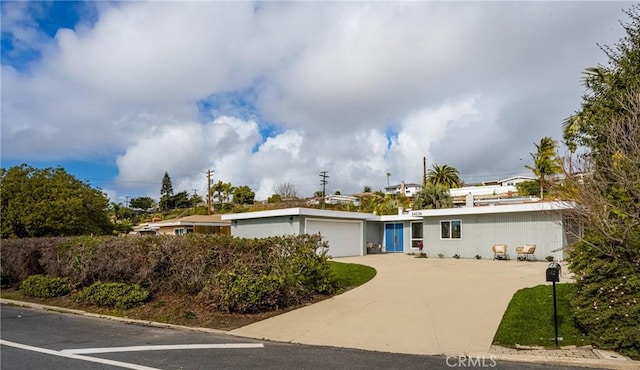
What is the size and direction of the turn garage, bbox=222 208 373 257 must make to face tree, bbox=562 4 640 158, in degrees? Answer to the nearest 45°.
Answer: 0° — it already faces it

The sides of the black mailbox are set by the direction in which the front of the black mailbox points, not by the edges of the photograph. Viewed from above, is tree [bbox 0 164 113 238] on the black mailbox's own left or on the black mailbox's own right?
on the black mailbox's own right

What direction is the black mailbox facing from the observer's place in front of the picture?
facing the viewer

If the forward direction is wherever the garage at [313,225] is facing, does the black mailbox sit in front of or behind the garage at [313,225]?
in front

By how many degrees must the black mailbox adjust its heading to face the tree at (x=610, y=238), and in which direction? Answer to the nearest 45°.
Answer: approximately 135° to its left

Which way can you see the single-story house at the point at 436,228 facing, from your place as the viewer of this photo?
facing the viewer and to the left of the viewer

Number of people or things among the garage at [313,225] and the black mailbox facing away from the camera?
0

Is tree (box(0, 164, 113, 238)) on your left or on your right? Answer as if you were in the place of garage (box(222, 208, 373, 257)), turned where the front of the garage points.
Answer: on your right

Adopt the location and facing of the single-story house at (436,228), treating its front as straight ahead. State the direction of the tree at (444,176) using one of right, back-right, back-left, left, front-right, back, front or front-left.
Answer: back-right

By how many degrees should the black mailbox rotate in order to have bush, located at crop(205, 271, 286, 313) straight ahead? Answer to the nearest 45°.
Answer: approximately 90° to its right

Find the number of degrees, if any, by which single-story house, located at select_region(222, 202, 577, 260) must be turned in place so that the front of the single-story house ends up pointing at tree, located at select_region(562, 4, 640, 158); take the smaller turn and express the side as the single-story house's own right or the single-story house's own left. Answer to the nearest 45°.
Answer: approximately 45° to the single-story house's own left
